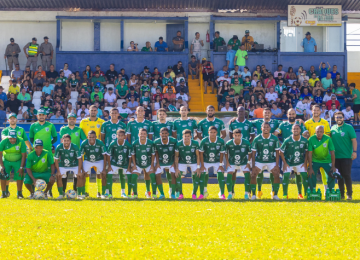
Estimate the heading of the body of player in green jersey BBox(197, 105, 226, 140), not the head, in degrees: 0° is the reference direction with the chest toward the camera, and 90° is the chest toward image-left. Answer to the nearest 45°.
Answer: approximately 0°

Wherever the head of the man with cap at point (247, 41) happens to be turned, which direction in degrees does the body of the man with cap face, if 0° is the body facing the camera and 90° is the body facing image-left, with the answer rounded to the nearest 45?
approximately 0°

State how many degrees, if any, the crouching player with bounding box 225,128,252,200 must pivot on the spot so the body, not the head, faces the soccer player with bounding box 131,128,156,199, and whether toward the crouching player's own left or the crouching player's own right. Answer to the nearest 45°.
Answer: approximately 90° to the crouching player's own right

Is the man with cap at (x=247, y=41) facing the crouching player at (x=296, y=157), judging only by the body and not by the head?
yes

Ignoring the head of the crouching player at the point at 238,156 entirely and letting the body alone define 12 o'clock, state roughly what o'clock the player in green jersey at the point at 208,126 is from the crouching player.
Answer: The player in green jersey is roughly at 5 o'clock from the crouching player.

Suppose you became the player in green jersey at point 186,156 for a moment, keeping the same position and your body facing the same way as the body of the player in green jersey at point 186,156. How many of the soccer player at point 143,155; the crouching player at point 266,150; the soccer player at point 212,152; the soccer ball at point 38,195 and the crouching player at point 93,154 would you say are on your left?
2

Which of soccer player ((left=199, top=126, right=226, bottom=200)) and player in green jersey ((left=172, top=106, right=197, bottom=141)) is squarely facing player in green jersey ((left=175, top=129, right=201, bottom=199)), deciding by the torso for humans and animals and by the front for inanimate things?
player in green jersey ((left=172, top=106, right=197, bottom=141))

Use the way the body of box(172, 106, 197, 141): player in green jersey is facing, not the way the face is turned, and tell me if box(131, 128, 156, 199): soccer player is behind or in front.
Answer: in front

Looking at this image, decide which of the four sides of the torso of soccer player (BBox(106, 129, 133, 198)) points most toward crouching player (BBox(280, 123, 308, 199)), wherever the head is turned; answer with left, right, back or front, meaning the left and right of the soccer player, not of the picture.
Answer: left
